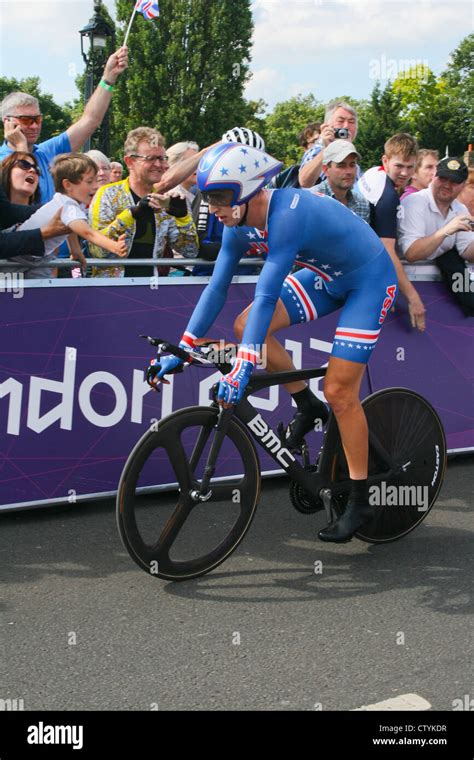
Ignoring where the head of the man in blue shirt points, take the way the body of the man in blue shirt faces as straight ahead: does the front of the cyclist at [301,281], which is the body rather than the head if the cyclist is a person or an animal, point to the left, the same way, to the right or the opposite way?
to the right

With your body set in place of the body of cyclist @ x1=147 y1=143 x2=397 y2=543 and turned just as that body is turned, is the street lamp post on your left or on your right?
on your right

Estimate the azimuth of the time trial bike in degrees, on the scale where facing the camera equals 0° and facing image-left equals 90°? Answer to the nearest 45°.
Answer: approximately 45°

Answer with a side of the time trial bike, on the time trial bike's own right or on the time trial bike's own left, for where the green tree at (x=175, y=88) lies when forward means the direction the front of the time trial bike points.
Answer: on the time trial bike's own right

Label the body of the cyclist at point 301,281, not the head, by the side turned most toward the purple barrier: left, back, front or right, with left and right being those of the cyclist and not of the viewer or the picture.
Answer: right

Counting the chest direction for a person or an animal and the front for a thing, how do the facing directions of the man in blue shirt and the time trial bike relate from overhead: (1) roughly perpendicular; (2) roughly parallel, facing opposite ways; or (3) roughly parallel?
roughly perpendicular

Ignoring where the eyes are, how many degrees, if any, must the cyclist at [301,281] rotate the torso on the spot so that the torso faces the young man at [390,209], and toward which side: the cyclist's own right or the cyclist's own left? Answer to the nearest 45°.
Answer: approximately 135° to the cyclist's own right

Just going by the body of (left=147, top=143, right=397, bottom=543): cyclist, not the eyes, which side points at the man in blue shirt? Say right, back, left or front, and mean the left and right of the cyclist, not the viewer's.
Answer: right

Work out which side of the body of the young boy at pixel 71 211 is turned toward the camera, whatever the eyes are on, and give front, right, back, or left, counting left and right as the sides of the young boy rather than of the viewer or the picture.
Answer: right

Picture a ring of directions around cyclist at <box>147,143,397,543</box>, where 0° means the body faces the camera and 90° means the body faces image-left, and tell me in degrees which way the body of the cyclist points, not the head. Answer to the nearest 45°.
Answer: approximately 45°

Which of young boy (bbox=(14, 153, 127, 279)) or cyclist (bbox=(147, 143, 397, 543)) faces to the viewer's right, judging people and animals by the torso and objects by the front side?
the young boy
